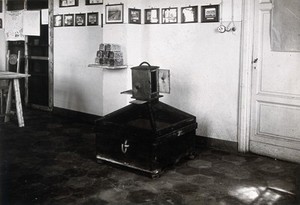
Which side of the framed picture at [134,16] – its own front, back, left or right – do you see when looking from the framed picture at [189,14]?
left

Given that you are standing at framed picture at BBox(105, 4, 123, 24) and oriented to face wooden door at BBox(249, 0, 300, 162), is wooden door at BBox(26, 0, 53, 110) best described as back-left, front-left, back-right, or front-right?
back-left

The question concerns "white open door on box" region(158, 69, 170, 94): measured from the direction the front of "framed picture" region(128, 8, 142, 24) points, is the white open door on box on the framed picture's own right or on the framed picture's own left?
on the framed picture's own left

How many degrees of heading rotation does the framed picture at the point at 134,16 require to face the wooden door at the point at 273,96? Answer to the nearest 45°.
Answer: approximately 90° to its left

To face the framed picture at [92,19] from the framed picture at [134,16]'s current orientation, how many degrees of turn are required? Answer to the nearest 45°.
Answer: approximately 90° to its right

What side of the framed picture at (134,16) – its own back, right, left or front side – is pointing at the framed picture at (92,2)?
right

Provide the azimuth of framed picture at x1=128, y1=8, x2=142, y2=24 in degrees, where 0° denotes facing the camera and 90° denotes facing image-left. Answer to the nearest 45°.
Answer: approximately 45°

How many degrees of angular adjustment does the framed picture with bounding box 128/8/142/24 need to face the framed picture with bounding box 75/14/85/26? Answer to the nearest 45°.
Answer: approximately 90° to its right

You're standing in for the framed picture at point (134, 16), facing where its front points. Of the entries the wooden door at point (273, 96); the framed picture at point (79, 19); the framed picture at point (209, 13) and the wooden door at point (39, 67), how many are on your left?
2

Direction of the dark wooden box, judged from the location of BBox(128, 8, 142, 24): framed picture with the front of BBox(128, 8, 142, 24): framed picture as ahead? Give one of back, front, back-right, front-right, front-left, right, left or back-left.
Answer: front-left
